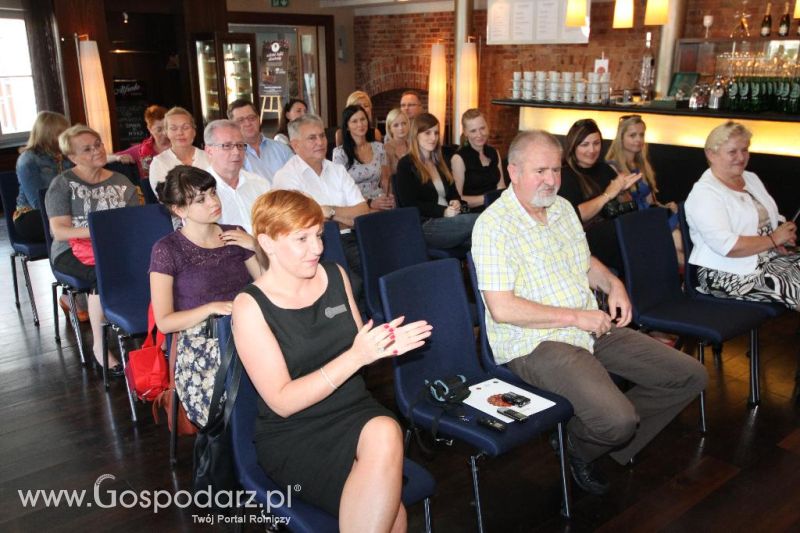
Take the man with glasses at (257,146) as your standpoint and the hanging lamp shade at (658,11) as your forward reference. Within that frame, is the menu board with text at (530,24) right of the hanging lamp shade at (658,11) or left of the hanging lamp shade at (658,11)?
left

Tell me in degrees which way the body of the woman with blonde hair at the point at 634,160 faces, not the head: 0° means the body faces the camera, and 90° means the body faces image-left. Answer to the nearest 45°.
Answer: approximately 315°

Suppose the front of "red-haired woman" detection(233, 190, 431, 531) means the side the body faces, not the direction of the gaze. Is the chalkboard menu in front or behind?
behind

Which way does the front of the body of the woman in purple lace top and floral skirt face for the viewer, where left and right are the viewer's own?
facing the viewer and to the right of the viewer

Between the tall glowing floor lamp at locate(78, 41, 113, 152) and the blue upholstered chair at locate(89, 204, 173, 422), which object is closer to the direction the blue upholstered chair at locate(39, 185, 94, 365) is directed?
the blue upholstered chair

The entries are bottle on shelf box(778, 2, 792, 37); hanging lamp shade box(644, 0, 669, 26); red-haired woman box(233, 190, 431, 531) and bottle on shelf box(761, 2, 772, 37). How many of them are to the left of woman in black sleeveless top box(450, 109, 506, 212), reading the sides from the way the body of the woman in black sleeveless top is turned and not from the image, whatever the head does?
3

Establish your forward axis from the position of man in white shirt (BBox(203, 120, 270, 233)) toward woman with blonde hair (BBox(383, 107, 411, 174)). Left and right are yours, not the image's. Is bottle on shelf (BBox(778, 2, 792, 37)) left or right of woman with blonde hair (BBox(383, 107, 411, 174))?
right

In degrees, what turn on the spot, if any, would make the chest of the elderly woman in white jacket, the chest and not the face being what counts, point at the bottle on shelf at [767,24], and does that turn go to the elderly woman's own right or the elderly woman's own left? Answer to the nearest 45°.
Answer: approximately 135° to the elderly woman's own left

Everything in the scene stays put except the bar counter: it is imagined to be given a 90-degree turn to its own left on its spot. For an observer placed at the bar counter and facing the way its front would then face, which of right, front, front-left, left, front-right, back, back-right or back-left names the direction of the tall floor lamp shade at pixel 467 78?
back

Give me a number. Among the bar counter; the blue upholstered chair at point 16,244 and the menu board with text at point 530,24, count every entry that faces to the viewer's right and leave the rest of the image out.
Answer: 1
